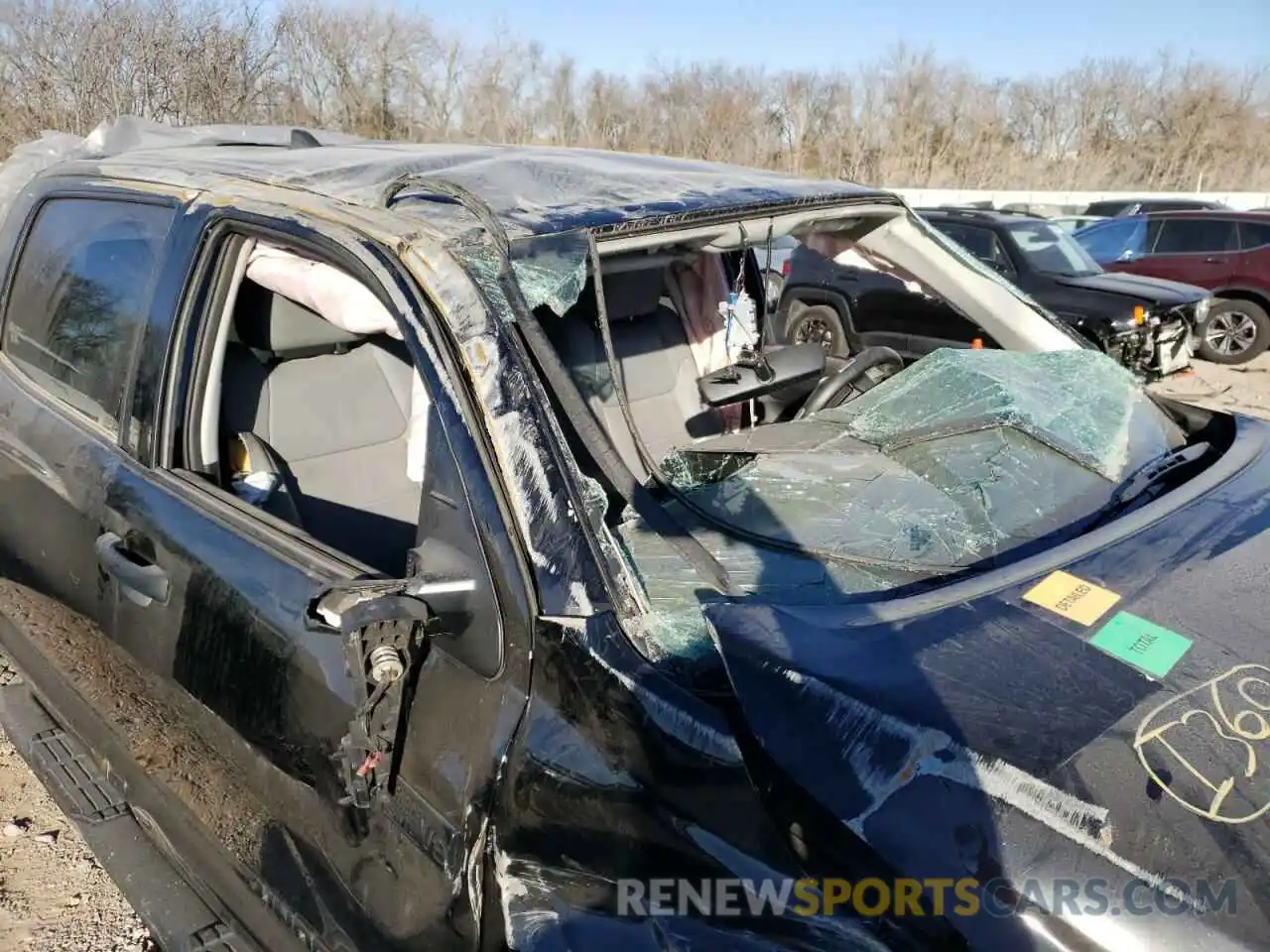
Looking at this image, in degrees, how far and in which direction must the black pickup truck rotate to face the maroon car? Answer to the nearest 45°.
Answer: approximately 90° to its left

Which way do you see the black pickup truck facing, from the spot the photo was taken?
facing the viewer and to the right of the viewer

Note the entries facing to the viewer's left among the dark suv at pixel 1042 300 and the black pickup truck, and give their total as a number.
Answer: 0

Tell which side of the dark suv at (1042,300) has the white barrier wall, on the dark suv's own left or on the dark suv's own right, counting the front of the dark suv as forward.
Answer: on the dark suv's own left

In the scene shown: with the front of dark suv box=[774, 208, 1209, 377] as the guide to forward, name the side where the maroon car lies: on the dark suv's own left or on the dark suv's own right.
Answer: on the dark suv's own left

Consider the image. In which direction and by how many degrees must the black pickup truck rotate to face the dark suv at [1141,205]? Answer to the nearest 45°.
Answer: approximately 90° to its left
